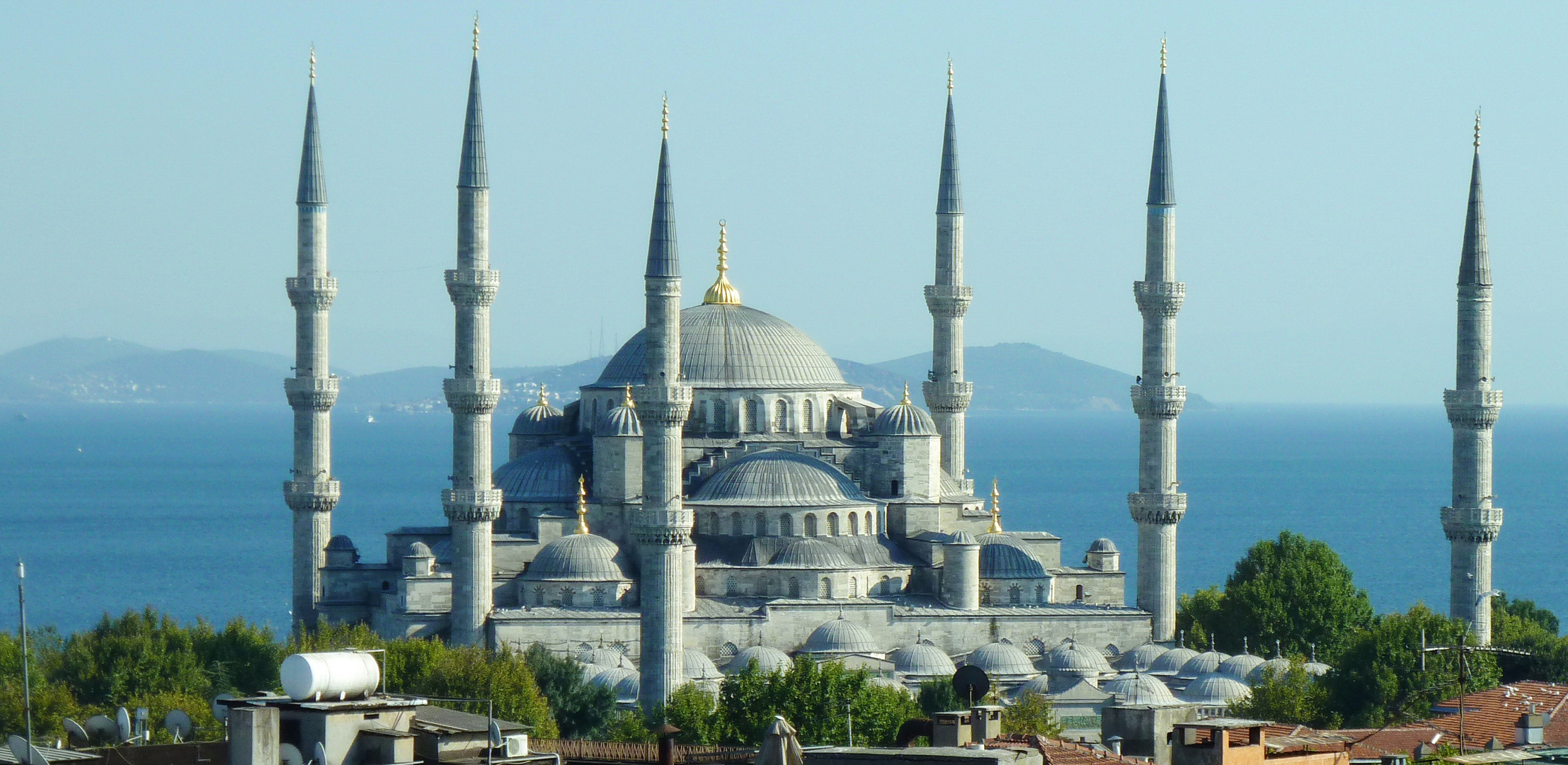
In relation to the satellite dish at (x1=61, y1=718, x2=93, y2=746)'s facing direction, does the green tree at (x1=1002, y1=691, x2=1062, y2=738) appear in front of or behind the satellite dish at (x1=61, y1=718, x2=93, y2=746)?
in front

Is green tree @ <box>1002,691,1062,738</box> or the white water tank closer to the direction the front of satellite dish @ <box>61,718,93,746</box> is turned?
the green tree

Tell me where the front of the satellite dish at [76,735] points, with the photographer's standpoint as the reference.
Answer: facing away from the viewer and to the right of the viewer

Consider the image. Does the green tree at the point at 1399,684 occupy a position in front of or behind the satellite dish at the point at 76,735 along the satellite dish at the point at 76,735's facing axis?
in front

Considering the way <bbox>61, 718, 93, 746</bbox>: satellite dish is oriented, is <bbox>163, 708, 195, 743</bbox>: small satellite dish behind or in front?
in front
